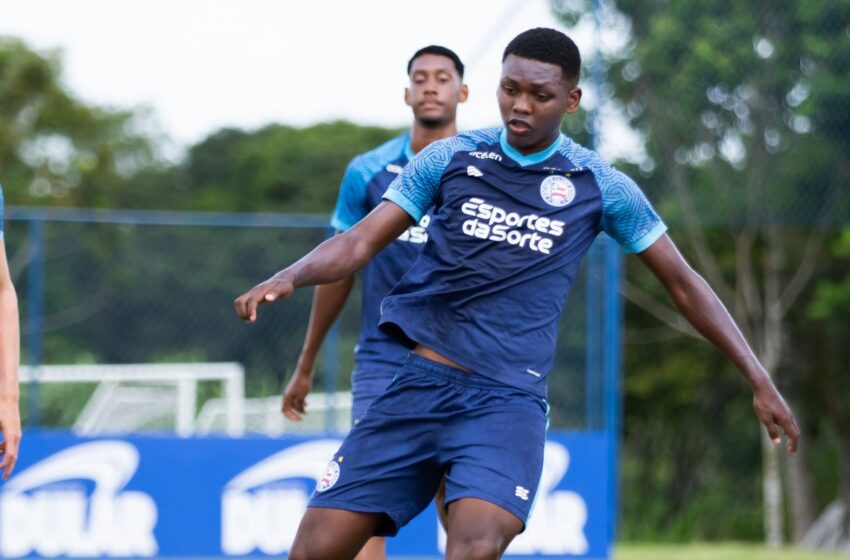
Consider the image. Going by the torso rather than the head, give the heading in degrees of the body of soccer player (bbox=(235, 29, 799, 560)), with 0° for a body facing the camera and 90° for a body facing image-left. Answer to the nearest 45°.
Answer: approximately 0°

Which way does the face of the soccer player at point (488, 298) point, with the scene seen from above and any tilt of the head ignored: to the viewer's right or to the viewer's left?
to the viewer's left

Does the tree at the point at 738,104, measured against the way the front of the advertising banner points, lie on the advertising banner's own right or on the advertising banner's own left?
on the advertising banner's own left

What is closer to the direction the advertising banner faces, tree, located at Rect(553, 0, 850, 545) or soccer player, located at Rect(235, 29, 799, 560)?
the soccer player

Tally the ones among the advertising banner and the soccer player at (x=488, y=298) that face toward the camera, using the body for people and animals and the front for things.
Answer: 2

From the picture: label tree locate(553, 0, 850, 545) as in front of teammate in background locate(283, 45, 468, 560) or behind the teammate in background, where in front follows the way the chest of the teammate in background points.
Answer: behind

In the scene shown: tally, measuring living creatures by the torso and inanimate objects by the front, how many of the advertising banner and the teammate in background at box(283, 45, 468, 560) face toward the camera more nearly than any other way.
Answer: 2

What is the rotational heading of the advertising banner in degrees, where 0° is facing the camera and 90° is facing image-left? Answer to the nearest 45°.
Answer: approximately 0°
